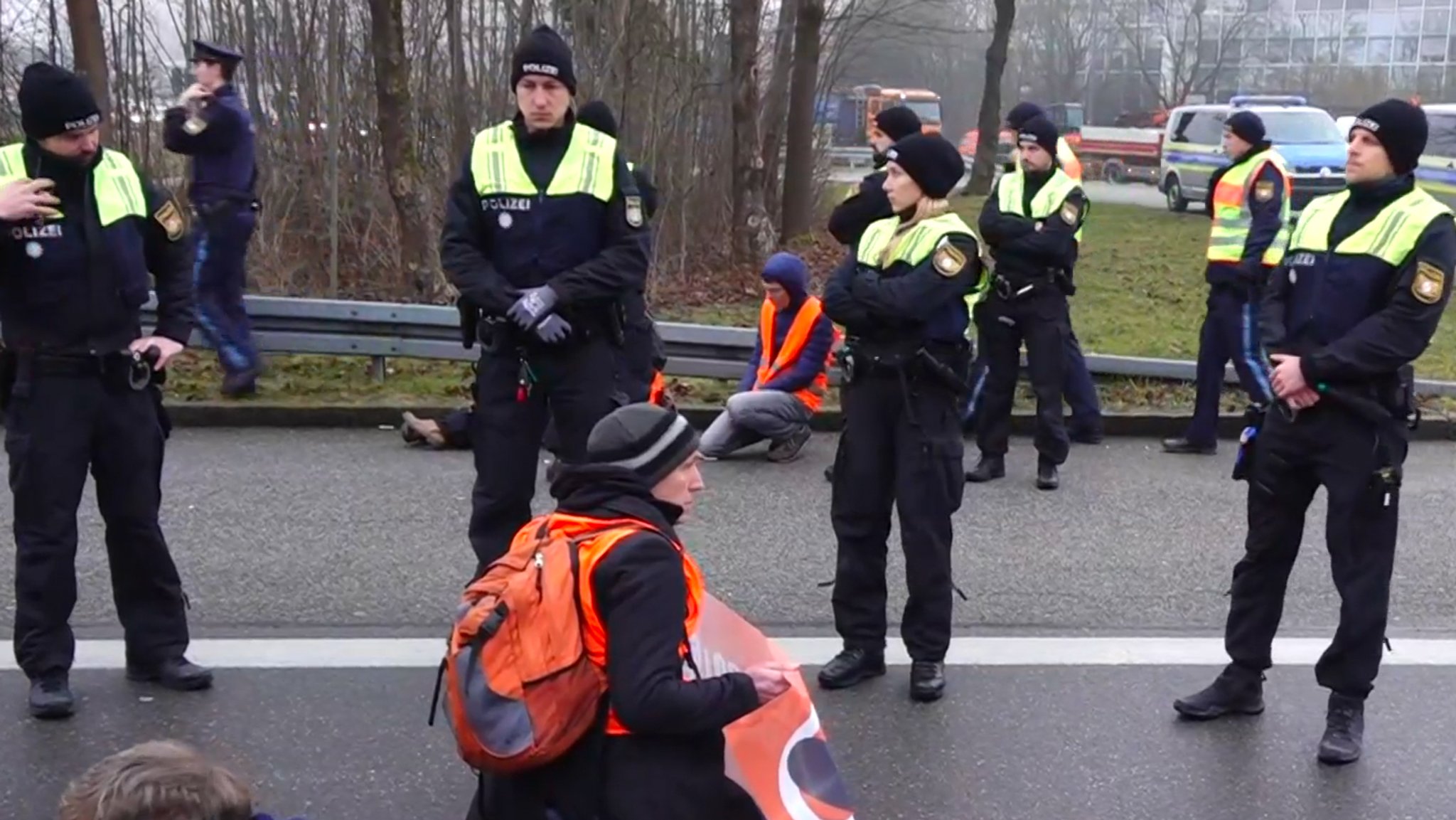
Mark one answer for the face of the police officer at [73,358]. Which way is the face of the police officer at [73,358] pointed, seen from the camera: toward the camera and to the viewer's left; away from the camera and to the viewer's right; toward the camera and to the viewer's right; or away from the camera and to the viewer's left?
toward the camera and to the viewer's right

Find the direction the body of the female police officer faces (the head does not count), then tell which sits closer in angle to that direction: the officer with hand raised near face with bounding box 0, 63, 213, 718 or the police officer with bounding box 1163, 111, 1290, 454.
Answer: the officer with hand raised near face

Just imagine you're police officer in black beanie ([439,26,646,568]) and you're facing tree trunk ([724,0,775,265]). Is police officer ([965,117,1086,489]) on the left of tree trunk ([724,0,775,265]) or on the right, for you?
right

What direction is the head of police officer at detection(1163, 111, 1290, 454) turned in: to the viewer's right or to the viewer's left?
to the viewer's left

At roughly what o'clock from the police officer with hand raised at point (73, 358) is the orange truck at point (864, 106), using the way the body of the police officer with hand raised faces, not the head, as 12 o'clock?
The orange truck is roughly at 7 o'clock from the police officer with hand raised.

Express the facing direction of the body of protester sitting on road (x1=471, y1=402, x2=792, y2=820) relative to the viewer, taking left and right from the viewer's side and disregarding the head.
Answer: facing to the right of the viewer

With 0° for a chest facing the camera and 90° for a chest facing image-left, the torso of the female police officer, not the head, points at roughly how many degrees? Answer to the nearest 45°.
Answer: approximately 45°

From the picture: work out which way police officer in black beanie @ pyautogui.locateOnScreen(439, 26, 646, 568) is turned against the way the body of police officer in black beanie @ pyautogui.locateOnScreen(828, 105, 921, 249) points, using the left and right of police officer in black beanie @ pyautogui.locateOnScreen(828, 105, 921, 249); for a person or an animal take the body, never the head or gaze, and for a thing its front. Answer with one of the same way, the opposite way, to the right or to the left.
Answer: to the left

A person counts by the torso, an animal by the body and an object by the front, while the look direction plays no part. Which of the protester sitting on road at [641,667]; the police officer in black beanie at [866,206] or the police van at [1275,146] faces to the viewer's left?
the police officer in black beanie

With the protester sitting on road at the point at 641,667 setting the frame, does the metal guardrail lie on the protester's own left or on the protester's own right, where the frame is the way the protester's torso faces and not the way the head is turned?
on the protester's own left
